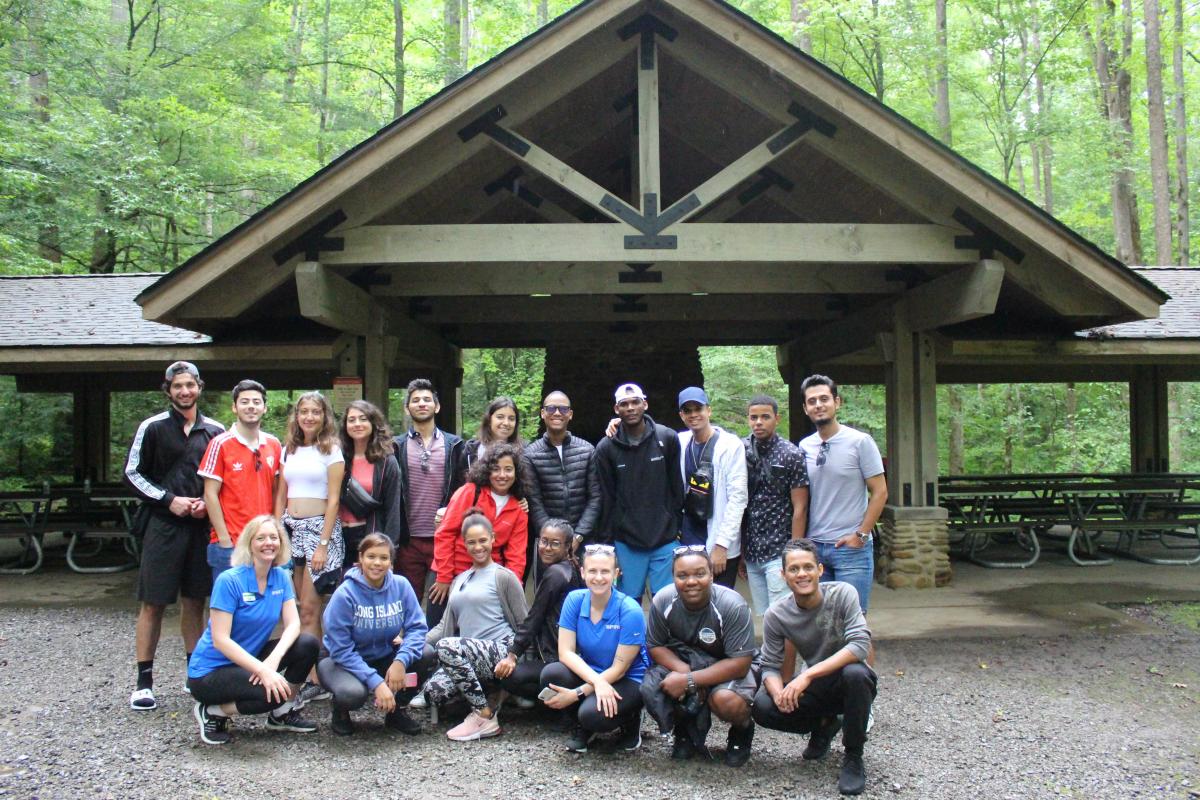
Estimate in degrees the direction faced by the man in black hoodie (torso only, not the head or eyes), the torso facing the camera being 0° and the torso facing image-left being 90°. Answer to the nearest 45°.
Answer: approximately 0°

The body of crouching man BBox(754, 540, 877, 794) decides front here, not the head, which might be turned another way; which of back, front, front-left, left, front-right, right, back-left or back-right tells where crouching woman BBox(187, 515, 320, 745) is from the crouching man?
right

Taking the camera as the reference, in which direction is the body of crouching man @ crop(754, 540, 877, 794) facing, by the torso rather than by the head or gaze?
toward the camera

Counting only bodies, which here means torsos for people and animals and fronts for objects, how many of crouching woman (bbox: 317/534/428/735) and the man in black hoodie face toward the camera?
2

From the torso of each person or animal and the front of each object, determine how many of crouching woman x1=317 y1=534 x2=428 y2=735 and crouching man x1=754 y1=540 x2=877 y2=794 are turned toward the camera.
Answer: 2

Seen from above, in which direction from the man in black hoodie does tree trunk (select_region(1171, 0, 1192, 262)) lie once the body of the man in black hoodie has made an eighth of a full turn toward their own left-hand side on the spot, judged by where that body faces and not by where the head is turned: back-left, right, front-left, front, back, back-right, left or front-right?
left

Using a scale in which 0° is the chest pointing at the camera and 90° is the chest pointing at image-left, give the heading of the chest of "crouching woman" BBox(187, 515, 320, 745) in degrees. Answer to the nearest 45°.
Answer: approximately 315°

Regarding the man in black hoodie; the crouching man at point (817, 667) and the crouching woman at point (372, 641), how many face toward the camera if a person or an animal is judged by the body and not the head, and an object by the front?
3
